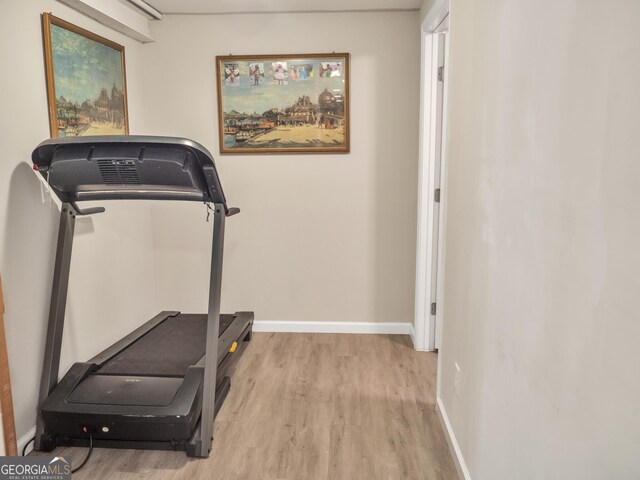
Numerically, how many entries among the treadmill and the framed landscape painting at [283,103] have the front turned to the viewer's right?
0

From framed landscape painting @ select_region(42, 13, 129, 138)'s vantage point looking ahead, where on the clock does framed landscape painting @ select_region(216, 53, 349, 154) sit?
framed landscape painting @ select_region(216, 53, 349, 154) is roughly at 10 o'clock from framed landscape painting @ select_region(42, 13, 129, 138).

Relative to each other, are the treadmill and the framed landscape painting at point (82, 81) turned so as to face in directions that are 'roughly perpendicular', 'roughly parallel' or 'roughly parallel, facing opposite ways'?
roughly perpendicular

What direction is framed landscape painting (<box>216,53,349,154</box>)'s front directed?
toward the camera

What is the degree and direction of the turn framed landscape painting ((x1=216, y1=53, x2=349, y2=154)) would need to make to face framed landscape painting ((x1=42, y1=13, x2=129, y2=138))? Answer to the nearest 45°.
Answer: approximately 45° to its right

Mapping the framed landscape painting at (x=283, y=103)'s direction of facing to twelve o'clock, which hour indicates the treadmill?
The treadmill is roughly at 1 o'clock from the framed landscape painting.

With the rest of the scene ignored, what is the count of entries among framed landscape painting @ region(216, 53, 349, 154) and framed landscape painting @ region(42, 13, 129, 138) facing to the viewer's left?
0

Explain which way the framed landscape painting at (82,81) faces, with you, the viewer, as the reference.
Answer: facing the viewer and to the right of the viewer

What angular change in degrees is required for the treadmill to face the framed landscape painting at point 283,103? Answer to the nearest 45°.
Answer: approximately 180°
